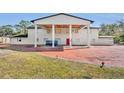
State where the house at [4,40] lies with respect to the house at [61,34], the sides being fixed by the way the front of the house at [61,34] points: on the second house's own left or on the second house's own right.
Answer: on the second house's own right

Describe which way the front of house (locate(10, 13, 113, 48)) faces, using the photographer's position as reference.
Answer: facing the viewer
